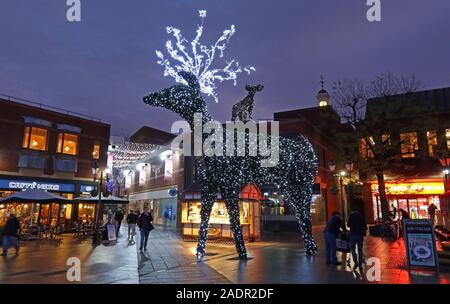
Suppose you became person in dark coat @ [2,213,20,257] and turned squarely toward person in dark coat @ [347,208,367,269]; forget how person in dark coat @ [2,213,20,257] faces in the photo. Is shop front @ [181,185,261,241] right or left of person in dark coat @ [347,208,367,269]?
left

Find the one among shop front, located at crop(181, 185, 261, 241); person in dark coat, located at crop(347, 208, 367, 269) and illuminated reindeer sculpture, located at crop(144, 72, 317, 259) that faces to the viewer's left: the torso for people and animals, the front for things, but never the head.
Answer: the illuminated reindeer sculpture

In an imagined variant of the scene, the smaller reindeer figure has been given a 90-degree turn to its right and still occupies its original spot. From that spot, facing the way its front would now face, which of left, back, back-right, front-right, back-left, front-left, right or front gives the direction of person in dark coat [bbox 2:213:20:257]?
right

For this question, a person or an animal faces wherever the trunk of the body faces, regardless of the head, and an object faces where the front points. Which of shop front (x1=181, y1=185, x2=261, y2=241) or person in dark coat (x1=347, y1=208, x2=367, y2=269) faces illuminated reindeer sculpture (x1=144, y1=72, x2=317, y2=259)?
the shop front

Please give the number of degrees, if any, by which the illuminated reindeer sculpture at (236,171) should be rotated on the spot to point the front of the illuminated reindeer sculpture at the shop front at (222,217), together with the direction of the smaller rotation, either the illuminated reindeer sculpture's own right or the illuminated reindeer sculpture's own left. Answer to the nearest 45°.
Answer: approximately 90° to the illuminated reindeer sculpture's own right

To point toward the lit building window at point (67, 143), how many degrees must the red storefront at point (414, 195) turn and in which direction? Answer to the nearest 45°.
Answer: approximately 45° to its right

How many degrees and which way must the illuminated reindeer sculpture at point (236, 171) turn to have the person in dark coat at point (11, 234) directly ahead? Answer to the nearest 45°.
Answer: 0° — it already faces them

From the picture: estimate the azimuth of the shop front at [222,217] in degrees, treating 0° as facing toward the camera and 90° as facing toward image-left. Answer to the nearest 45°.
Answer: approximately 0°

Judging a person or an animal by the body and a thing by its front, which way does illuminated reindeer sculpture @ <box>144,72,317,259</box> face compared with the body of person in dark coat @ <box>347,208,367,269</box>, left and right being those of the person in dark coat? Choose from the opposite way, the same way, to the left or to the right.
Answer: to the left

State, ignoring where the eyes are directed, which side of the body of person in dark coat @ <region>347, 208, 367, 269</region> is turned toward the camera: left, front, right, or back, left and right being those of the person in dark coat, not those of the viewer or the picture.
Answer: back
